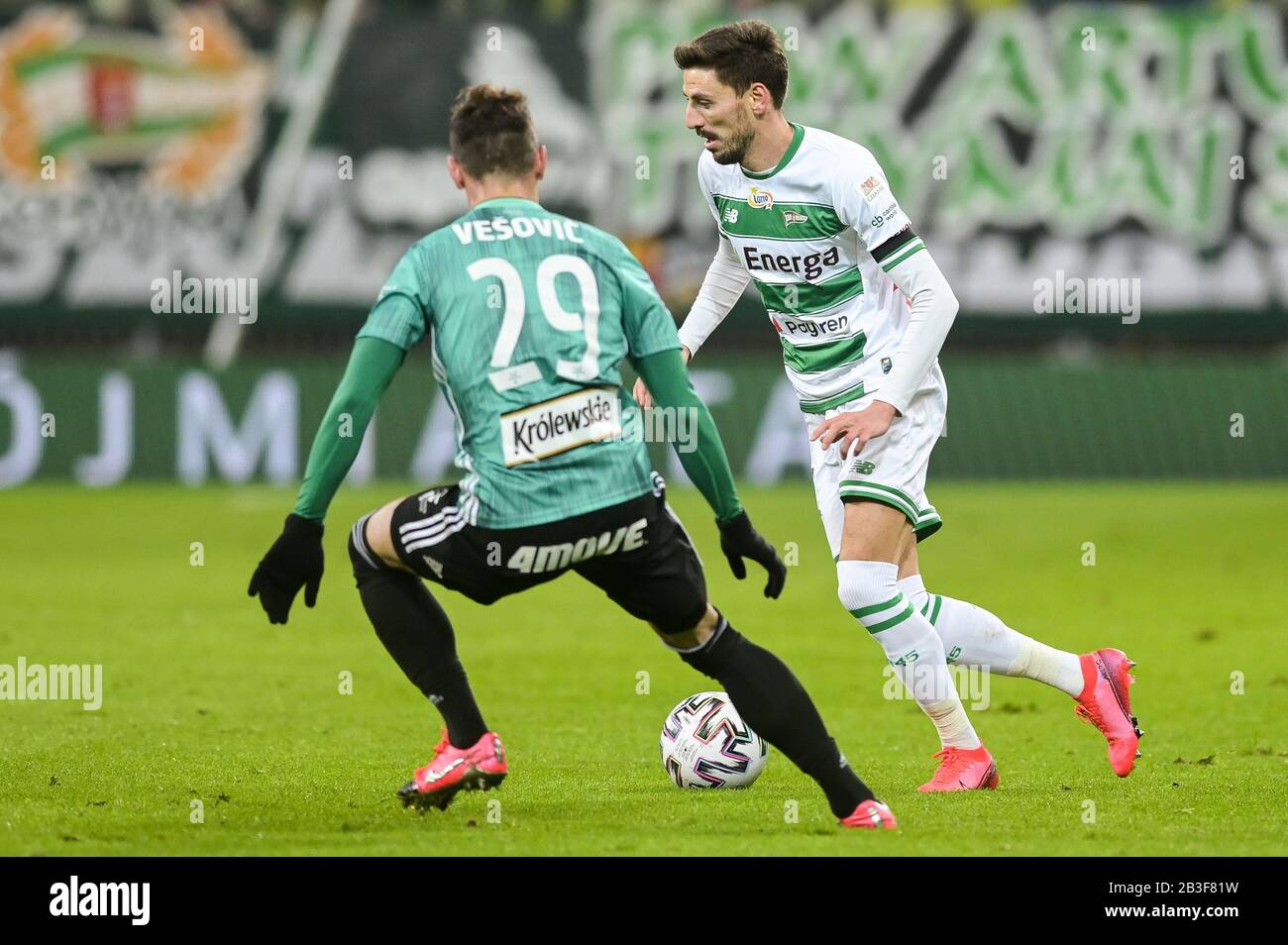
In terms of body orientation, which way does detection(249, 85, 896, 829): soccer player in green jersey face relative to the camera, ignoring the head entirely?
away from the camera

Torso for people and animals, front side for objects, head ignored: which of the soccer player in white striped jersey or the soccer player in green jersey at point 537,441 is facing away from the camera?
the soccer player in green jersey

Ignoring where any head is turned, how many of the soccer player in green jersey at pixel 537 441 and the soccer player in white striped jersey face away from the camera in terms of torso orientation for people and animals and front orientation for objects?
1

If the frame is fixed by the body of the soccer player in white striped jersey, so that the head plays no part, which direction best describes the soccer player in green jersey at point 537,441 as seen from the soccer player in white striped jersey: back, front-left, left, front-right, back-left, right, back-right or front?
front

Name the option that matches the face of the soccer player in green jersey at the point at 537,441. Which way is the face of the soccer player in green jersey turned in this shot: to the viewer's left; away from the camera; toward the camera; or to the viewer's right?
away from the camera

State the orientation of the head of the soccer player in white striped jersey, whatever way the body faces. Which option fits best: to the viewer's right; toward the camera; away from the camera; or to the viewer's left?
to the viewer's left

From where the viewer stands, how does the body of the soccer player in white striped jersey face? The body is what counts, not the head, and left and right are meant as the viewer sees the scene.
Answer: facing the viewer and to the left of the viewer
